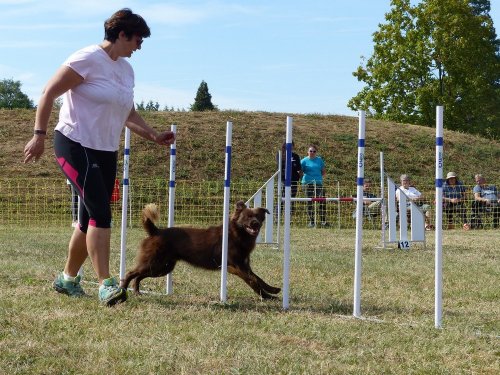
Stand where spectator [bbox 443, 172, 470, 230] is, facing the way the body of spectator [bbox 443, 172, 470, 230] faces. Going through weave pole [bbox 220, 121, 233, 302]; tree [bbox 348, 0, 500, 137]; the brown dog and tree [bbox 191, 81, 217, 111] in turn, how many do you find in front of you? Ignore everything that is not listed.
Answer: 2

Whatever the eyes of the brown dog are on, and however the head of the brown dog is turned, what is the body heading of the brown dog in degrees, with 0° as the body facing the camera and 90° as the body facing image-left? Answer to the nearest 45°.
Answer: approximately 270°

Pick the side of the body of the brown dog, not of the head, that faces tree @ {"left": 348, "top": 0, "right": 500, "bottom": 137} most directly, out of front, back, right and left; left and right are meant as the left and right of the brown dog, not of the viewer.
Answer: left

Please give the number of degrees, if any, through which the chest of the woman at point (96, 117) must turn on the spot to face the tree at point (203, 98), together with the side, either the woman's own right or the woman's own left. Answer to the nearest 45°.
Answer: approximately 135° to the woman's own left

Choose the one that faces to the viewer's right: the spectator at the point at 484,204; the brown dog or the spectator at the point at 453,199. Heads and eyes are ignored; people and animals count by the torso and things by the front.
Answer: the brown dog

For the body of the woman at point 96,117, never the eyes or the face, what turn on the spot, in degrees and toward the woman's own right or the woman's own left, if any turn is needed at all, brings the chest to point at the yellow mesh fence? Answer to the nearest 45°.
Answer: approximately 135° to the woman's own left

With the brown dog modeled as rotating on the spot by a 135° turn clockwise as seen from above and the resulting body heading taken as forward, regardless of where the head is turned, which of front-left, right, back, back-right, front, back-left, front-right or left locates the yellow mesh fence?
back-right

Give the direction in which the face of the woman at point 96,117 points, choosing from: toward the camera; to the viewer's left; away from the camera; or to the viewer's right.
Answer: to the viewer's right

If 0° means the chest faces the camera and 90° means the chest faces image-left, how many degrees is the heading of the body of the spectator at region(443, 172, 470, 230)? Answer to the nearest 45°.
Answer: approximately 0°

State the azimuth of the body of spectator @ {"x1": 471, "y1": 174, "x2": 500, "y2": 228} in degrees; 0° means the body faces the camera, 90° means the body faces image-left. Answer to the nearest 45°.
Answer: approximately 0°

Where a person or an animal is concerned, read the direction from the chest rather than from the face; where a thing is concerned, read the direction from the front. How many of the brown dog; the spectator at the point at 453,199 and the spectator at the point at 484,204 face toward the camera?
2
